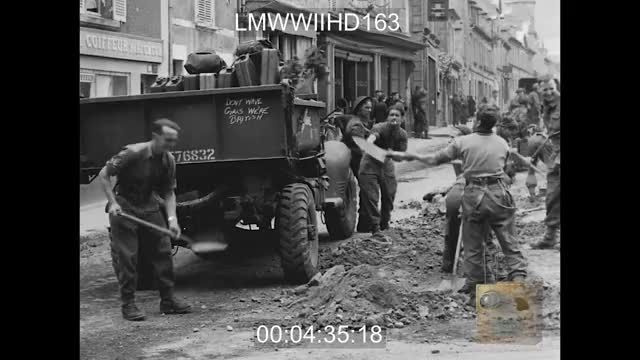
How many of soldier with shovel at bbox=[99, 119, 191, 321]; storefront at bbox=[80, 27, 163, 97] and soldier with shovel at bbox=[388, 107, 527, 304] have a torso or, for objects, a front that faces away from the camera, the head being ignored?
1

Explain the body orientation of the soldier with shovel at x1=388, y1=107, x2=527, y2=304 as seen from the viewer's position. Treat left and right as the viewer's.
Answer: facing away from the viewer

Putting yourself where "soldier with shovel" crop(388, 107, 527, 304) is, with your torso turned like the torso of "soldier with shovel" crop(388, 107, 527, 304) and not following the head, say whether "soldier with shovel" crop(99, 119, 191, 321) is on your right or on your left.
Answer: on your left

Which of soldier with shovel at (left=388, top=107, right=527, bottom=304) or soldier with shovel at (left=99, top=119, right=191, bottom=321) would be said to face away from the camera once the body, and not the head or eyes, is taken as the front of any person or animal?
soldier with shovel at (left=388, top=107, right=527, bottom=304)

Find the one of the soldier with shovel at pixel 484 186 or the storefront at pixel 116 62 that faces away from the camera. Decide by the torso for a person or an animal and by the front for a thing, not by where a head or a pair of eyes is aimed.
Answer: the soldier with shovel

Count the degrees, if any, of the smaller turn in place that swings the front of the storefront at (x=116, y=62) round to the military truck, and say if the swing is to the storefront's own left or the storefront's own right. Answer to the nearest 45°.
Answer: approximately 45° to the storefront's own right

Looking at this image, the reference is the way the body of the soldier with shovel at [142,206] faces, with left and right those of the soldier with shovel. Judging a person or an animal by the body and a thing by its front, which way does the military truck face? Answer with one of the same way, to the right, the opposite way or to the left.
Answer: to the left

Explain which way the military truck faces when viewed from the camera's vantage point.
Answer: facing away from the viewer and to the right of the viewer

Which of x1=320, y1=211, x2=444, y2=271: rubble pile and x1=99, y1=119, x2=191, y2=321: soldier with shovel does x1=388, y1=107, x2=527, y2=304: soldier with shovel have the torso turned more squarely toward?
the rubble pile

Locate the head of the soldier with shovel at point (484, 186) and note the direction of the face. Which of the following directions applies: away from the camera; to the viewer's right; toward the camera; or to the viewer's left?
away from the camera

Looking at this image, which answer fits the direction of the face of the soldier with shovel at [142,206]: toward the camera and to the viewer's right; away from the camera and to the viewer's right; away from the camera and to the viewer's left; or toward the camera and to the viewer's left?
toward the camera and to the viewer's right

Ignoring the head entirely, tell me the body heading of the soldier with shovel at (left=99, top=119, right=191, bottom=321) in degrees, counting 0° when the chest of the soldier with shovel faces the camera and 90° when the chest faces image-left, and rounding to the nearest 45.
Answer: approximately 315°
